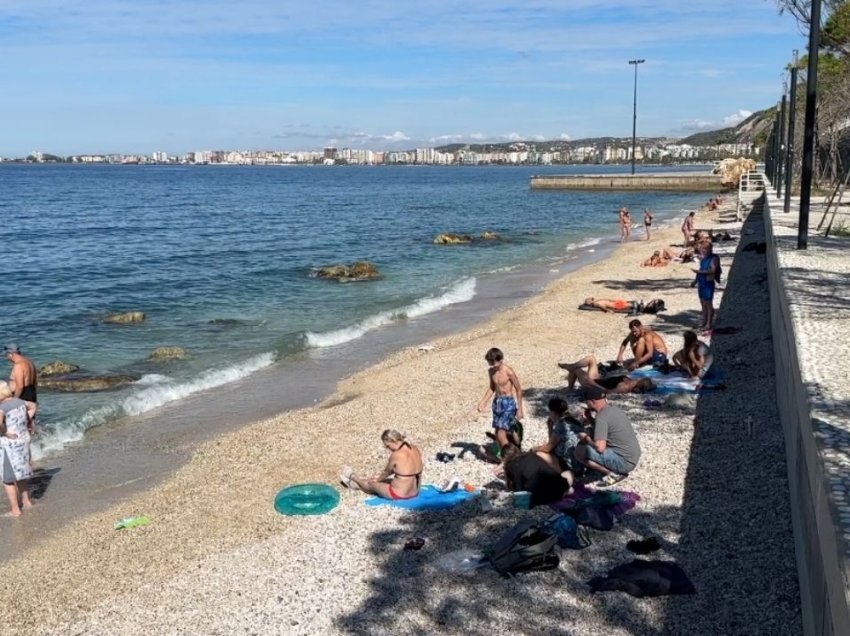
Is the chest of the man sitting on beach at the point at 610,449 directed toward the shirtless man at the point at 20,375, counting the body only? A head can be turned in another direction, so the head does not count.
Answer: yes

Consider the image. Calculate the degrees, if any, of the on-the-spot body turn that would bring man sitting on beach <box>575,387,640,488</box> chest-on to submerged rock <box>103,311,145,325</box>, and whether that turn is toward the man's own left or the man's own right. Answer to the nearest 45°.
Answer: approximately 45° to the man's own right

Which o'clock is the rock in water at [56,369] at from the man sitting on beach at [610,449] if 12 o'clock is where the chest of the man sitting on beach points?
The rock in water is roughly at 1 o'clock from the man sitting on beach.

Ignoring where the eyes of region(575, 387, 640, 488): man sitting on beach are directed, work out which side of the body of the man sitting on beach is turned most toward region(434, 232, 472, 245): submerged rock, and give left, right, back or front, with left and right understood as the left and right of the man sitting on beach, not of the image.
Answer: right

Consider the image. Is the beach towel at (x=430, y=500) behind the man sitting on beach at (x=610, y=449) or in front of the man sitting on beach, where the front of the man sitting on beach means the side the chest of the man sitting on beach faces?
in front

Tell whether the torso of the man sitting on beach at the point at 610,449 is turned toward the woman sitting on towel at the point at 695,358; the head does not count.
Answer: no

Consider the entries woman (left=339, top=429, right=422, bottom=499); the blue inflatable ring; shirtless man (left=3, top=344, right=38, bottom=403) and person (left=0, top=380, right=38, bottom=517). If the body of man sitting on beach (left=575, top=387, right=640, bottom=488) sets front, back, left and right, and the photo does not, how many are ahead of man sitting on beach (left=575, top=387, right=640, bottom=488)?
4

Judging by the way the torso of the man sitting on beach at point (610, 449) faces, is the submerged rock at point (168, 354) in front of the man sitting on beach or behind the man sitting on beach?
in front

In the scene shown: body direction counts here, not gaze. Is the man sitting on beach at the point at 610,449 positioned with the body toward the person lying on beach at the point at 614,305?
no

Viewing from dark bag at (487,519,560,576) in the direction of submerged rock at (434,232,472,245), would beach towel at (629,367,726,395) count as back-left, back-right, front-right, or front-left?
front-right

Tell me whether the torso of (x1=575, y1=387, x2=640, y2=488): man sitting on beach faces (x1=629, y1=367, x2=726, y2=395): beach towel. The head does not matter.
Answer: no

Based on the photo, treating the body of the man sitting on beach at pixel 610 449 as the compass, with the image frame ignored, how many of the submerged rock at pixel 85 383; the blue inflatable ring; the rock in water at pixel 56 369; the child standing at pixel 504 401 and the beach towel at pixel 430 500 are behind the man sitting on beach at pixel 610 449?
0

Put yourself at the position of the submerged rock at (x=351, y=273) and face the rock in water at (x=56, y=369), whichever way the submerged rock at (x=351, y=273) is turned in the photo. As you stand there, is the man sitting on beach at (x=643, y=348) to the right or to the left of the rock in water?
left

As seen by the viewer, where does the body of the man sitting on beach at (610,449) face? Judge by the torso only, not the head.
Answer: to the viewer's left

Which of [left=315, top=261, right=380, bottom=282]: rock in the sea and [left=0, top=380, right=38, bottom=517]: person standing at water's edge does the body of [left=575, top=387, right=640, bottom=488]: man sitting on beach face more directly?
the person standing at water's edge

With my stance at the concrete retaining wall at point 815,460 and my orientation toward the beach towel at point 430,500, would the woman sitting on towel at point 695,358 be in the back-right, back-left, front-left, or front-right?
front-right

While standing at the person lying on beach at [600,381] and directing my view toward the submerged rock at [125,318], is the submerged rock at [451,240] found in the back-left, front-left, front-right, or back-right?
front-right
